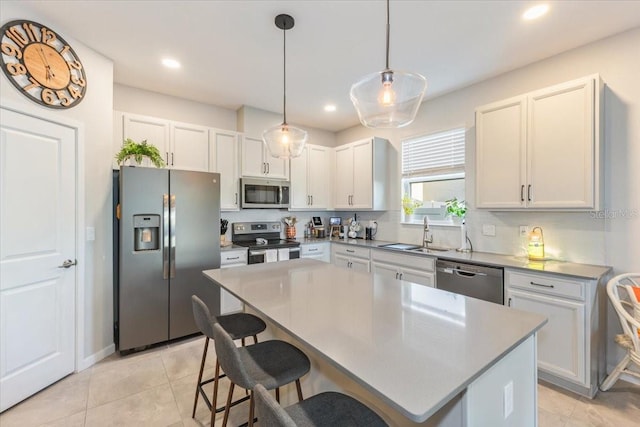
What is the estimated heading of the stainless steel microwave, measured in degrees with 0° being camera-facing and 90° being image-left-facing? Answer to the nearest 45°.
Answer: approximately 315°

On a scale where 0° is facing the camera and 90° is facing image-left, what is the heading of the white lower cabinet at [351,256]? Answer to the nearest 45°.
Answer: approximately 45°

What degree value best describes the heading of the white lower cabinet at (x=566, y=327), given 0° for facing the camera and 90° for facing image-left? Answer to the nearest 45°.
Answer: approximately 45°

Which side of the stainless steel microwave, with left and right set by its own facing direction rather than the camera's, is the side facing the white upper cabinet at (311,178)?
left

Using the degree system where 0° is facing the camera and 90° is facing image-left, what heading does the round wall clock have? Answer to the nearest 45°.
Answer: approximately 315°

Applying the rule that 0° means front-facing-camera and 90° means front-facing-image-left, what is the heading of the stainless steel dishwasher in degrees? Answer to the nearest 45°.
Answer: approximately 45°

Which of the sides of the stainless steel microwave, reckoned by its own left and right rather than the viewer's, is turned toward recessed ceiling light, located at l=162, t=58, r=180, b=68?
right

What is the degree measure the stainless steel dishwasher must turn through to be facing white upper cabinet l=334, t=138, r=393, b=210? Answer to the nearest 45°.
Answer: approximately 90° to its right
